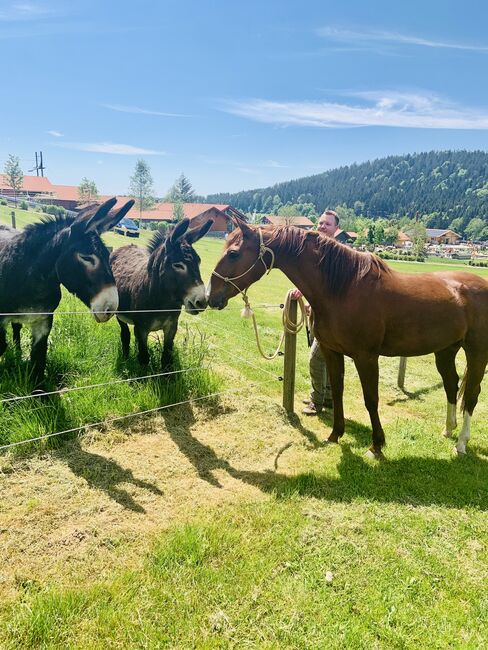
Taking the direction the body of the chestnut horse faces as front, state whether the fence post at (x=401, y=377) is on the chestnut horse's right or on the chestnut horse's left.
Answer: on the chestnut horse's right

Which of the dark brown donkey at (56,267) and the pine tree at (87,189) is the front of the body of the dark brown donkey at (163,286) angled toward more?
the dark brown donkey

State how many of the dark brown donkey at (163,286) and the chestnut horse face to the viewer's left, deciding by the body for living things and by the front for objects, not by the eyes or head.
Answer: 1

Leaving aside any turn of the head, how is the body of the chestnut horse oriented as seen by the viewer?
to the viewer's left

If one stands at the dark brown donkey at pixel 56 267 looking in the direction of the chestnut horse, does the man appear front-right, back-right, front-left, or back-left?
front-left

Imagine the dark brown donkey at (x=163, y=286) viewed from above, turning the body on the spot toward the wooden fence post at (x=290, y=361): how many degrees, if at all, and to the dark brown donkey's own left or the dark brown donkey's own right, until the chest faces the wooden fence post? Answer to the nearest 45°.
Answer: approximately 45° to the dark brown donkey's own left

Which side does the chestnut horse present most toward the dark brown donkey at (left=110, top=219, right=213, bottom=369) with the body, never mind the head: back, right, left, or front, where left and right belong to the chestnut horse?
front

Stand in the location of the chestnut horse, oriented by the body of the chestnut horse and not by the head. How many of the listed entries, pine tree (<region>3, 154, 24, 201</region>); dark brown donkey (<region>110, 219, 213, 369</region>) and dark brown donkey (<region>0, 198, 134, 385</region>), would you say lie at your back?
0

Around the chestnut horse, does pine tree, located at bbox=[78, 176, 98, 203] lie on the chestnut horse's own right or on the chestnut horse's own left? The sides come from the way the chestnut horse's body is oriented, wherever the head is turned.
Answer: on the chestnut horse's own right

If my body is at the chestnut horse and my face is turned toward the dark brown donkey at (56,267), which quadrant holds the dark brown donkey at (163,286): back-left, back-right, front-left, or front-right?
front-right

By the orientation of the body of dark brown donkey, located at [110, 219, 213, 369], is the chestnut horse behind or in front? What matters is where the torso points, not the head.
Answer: in front

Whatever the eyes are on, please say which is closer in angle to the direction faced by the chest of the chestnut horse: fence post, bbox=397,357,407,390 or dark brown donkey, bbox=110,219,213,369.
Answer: the dark brown donkey

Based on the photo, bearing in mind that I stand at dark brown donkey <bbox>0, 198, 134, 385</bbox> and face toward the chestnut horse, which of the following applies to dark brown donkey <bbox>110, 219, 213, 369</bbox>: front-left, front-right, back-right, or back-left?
front-left

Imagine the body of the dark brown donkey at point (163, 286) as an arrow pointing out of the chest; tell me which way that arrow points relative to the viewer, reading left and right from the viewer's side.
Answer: facing the viewer and to the right of the viewer

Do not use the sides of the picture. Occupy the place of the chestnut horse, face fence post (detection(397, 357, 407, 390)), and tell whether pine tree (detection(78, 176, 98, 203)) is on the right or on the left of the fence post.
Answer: left

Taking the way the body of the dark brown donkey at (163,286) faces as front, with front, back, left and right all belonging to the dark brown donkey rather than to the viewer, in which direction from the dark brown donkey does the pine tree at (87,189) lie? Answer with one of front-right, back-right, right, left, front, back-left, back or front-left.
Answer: back-left

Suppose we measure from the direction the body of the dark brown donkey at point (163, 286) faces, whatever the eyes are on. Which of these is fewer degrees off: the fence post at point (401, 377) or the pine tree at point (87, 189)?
the fence post
